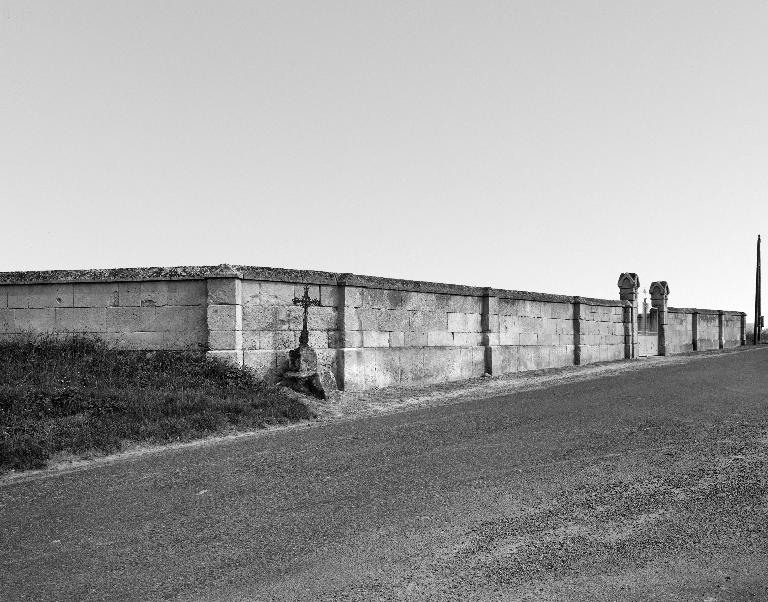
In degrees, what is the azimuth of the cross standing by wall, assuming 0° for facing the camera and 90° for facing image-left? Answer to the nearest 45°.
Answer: approximately 0°

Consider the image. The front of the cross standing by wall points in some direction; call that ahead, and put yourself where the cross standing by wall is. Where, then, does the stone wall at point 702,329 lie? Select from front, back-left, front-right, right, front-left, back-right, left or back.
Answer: back-left

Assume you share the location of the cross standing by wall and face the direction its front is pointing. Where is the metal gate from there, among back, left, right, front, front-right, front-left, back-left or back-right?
back-left

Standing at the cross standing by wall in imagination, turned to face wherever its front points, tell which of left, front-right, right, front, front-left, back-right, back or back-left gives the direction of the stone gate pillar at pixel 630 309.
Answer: back-left
